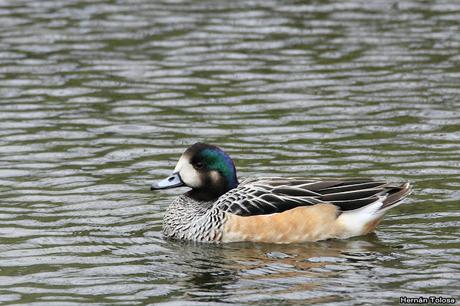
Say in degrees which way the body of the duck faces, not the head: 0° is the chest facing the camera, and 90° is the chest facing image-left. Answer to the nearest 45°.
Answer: approximately 90°
